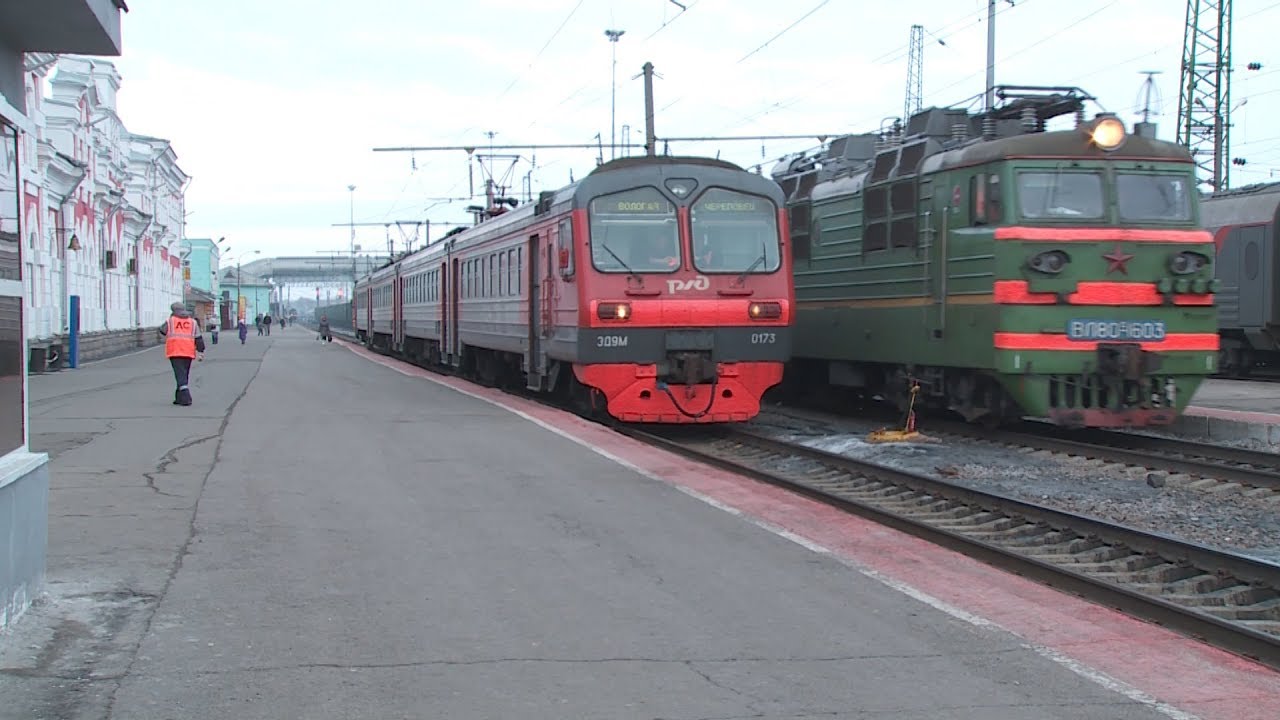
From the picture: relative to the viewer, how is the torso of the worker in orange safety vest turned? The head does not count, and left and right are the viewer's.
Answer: facing away from the viewer

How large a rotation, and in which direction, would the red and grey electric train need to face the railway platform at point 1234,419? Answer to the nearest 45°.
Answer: approximately 45° to its left

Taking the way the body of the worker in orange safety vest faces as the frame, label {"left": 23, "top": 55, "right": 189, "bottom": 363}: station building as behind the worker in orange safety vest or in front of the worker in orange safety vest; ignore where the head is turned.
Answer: in front

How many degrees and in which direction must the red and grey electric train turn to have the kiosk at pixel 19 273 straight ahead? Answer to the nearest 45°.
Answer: approximately 90° to its right

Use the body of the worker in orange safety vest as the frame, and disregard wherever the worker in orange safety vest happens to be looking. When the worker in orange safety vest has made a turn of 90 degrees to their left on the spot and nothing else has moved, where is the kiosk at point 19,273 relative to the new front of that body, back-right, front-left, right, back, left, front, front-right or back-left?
left

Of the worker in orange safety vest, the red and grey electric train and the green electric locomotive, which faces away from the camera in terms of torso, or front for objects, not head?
the worker in orange safety vest

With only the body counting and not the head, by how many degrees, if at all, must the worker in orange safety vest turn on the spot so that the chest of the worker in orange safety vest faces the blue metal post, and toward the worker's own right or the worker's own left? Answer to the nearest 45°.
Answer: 0° — they already face it

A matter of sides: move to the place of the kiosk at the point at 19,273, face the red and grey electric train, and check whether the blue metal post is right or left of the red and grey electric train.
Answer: left

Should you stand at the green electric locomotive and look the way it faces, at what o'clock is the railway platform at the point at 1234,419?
The railway platform is roughly at 11 o'clock from the green electric locomotive.

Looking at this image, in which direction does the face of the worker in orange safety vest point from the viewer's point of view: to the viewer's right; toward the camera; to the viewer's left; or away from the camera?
away from the camera

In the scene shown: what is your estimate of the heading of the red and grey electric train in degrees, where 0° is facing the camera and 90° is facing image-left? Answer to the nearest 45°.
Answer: approximately 315°

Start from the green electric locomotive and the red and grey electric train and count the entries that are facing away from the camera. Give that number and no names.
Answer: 0

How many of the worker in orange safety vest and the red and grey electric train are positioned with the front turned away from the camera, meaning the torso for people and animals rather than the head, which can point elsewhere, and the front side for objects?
1

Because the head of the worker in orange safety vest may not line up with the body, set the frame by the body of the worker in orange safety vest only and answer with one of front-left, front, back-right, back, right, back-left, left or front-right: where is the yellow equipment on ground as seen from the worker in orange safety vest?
back-right
